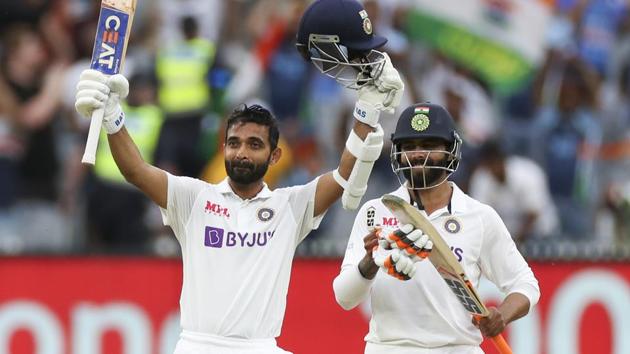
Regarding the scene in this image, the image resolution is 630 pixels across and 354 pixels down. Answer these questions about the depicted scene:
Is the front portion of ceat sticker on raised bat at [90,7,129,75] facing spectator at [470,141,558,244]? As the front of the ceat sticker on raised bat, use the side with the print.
no

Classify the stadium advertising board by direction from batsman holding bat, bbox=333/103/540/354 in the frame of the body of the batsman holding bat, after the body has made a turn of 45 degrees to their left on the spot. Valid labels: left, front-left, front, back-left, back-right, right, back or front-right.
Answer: back

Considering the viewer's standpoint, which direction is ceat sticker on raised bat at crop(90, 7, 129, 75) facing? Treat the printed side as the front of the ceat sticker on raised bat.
facing the viewer

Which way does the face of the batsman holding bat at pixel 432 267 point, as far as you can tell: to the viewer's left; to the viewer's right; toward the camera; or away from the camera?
toward the camera

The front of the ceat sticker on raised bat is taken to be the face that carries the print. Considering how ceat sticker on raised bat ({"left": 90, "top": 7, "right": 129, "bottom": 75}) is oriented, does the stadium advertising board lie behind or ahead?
behind

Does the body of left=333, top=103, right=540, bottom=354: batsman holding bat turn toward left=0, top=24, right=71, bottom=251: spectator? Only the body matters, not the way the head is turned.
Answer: no

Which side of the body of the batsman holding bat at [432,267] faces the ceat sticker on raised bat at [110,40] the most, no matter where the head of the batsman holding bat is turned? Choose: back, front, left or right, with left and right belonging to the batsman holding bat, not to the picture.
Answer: right

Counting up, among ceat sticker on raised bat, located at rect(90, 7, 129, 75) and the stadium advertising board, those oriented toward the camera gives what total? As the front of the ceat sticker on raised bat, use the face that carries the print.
2

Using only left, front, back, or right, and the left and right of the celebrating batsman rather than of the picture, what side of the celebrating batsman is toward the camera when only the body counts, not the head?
front

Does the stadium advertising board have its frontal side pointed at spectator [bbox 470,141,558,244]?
no

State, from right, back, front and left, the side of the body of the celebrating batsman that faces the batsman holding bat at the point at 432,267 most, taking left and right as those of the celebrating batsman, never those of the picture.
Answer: left

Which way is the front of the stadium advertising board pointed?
toward the camera

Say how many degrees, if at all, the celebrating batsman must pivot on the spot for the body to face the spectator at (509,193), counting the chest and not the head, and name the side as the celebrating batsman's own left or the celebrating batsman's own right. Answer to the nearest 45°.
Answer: approximately 135° to the celebrating batsman's own left

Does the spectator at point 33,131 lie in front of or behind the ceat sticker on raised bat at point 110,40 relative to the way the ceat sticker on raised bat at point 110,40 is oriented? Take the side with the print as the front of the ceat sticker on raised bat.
behind

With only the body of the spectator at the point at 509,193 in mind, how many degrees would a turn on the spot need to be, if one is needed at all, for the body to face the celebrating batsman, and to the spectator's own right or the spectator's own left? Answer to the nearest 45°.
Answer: approximately 45° to the spectator's own left

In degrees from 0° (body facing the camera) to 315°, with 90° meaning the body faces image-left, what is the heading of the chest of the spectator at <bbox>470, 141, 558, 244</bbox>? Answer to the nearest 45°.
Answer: approximately 45°

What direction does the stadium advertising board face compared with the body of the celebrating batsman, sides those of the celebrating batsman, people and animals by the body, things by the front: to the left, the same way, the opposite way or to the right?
the same way
